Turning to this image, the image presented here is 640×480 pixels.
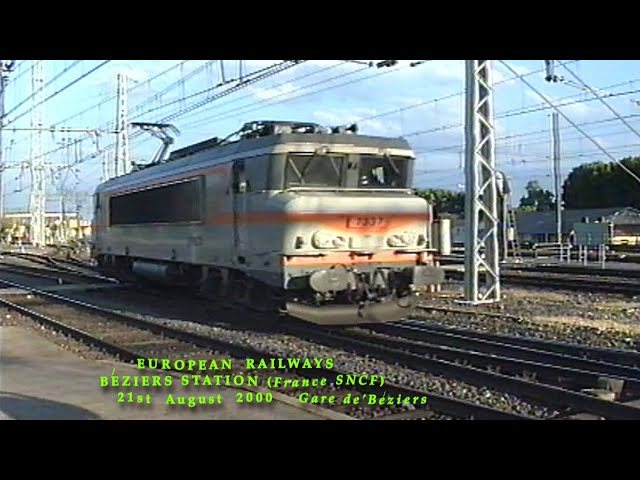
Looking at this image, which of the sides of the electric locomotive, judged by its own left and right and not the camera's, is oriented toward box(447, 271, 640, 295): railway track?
left

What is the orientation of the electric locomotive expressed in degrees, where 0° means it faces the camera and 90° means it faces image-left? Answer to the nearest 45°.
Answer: approximately 315°

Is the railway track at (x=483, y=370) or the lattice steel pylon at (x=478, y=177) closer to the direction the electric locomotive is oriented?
the railway track

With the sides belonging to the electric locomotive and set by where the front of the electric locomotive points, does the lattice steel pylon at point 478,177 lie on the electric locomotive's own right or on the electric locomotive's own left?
on the electric locomotive's own left

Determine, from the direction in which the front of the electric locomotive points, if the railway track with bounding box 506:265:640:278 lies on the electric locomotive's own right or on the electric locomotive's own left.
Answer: on the electric locomotive's own left

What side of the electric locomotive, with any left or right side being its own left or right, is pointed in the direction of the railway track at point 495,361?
front

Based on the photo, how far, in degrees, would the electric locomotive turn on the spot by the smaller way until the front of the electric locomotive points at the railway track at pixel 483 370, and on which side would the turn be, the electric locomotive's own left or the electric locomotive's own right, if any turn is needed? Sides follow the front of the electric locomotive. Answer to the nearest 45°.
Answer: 0° — it already faces it

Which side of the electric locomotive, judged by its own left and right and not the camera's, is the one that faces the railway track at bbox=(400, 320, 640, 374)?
front

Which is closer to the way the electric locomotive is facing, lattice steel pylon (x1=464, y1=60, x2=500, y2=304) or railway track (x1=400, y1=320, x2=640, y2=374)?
the railway track
